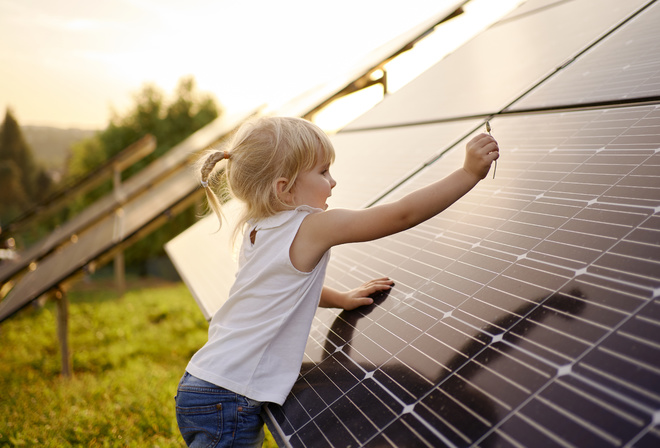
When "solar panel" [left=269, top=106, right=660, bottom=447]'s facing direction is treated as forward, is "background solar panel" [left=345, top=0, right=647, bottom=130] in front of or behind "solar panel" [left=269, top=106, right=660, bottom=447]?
behind

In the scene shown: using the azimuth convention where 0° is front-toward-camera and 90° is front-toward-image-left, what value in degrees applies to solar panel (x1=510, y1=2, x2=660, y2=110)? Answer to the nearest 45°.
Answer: approximately 45°

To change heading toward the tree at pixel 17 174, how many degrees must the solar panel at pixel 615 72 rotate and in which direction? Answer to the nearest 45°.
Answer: approximately 90° to its right

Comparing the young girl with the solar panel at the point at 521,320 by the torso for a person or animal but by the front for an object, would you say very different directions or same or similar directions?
very different directions

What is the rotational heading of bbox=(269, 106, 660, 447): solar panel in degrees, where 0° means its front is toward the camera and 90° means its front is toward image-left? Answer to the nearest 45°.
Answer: approximately 45°

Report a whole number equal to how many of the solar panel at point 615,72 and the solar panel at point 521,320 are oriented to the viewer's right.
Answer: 0

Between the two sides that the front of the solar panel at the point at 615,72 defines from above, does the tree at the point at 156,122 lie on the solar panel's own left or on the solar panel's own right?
on the solar panel's own right

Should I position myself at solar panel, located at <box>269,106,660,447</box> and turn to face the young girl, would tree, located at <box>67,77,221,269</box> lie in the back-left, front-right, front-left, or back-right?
front-right

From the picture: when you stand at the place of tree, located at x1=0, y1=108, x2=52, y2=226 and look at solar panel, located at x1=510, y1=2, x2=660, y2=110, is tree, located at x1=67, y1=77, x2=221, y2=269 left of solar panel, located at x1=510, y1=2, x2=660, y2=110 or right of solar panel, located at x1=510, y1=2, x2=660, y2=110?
left

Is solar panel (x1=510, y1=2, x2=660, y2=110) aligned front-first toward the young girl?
yes

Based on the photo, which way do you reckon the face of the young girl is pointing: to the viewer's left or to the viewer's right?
to the viewer's right
